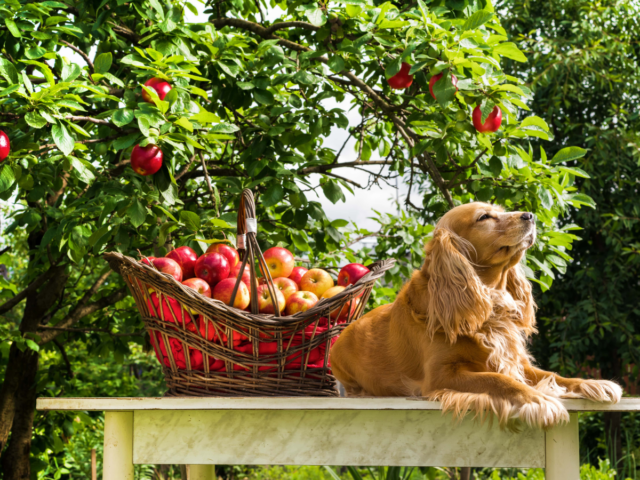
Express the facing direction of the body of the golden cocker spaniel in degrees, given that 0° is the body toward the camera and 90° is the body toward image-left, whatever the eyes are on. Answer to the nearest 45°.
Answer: approximately 315°
